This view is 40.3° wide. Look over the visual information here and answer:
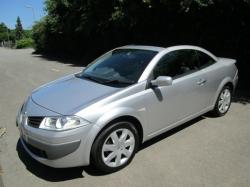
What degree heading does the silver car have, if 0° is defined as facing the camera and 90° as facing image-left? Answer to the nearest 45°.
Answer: approximately 45°
